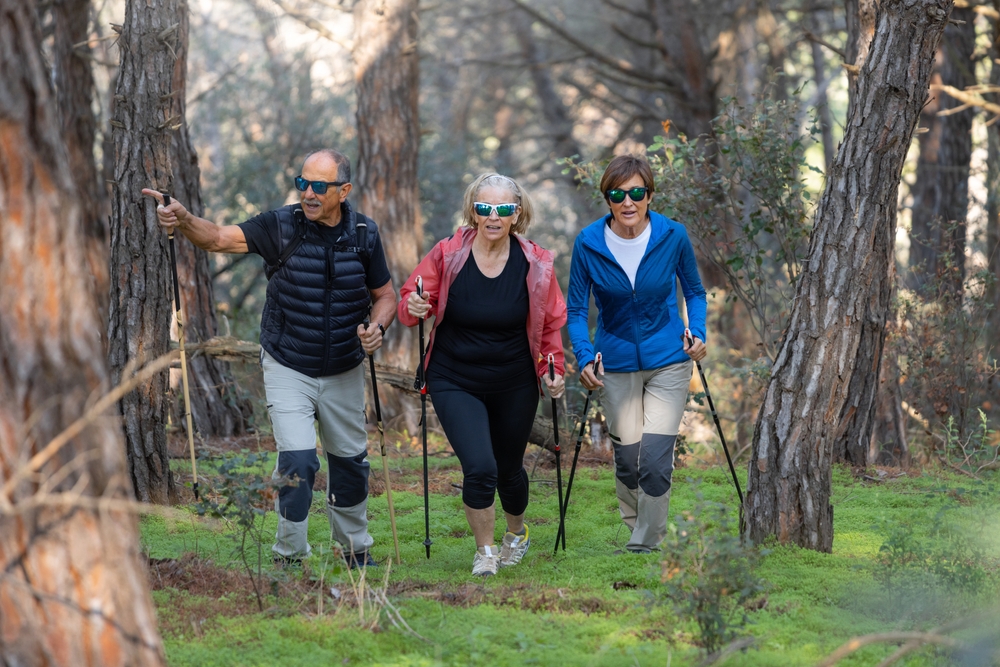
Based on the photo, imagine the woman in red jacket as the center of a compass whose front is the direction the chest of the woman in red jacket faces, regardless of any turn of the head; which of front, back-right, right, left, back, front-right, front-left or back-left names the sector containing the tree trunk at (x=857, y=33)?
back-left

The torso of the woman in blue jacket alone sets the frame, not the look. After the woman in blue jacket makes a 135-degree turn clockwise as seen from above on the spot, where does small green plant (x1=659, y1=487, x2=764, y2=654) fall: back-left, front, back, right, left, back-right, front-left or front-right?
back-left

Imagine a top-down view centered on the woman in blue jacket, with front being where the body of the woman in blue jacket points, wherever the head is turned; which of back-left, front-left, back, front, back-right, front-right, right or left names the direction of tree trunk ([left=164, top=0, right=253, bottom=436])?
back-right

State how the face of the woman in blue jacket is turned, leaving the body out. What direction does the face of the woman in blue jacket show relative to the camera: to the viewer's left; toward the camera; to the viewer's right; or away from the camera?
toward the camera

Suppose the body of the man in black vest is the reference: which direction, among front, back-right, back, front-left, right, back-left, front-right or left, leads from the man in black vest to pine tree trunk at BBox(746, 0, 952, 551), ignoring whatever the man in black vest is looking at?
left

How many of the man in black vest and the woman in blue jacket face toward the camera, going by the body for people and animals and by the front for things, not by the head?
2

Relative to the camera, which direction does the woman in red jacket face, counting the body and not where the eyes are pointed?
toward the camera

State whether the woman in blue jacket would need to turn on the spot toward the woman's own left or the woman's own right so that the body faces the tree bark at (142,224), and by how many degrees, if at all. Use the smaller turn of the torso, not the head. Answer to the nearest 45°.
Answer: approximately 90° to the woman's own right

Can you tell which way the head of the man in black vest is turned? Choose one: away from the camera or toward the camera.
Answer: toward the camera

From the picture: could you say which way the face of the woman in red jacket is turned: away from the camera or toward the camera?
toward the camera

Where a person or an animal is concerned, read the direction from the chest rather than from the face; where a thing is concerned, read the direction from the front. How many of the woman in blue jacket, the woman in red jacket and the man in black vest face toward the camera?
3

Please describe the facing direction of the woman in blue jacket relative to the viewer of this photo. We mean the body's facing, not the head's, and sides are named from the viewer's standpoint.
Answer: facing the viewer

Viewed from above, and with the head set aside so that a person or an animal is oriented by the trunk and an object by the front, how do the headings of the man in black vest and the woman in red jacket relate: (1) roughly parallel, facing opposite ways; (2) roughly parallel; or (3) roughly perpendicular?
roughly parallel

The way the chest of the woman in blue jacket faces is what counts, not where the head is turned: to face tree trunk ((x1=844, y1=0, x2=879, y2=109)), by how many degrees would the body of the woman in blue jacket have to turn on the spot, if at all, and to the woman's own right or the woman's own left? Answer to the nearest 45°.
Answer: approximately 135° to the woman's own left

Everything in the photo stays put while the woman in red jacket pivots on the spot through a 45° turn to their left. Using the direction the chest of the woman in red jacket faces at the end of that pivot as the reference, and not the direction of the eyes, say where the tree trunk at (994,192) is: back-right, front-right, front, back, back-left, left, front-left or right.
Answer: left
